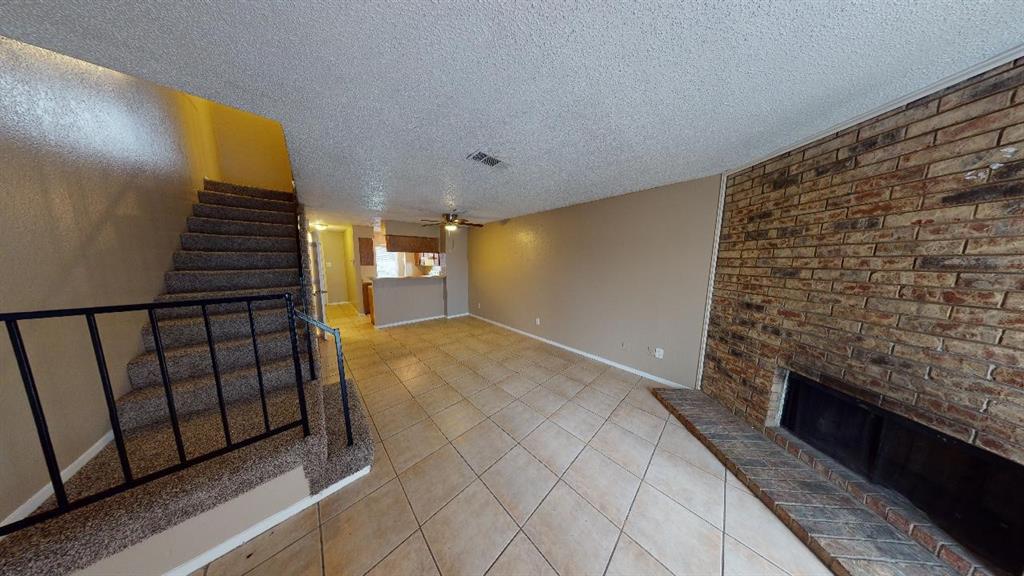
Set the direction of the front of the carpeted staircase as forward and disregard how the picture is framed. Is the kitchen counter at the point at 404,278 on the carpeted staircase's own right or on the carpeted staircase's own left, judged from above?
on the carpeted staircase's own left

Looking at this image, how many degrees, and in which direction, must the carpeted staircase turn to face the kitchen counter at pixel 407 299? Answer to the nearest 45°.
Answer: approximately 135° to its left

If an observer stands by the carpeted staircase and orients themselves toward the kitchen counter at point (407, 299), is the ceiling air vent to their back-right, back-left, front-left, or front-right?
front-right

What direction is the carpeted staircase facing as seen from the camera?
toward the camera

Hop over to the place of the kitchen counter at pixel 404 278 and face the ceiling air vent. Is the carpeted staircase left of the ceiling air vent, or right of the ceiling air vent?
right
